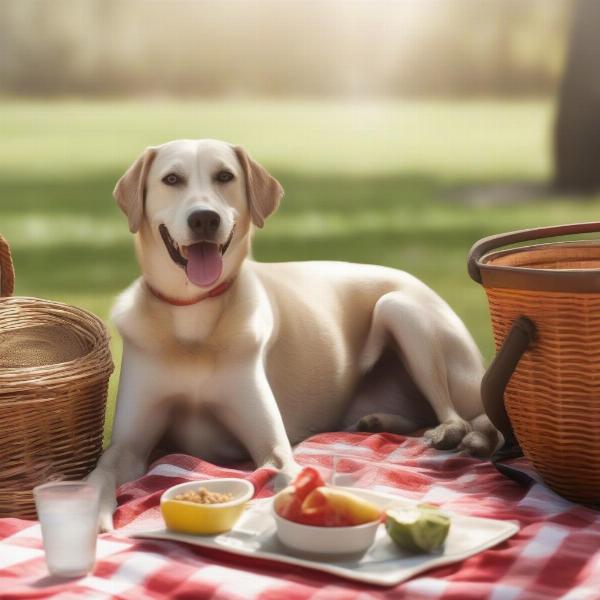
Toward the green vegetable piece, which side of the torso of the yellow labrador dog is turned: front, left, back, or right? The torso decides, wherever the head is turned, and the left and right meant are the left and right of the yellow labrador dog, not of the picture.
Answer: left

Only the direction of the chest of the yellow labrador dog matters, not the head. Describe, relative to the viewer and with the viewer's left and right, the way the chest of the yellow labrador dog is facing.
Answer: facing the viewer and to the left of the viewer

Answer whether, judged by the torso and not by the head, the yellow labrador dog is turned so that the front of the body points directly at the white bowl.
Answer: no

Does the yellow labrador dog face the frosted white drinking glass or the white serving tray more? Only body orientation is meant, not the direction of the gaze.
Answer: the frosted white drinking glass

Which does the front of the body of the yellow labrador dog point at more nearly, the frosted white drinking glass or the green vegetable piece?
the frosted white drinking glass

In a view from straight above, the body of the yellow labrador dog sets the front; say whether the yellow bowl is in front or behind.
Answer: in front

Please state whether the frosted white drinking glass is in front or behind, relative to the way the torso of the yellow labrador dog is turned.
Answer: in front

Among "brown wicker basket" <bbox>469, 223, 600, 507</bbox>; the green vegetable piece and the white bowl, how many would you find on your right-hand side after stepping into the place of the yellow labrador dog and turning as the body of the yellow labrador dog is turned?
0

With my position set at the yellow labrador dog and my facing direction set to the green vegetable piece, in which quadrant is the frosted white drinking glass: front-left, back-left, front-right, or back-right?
front-right

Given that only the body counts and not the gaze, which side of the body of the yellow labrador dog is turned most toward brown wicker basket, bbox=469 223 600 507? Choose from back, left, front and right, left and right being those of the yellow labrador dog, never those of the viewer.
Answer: left
